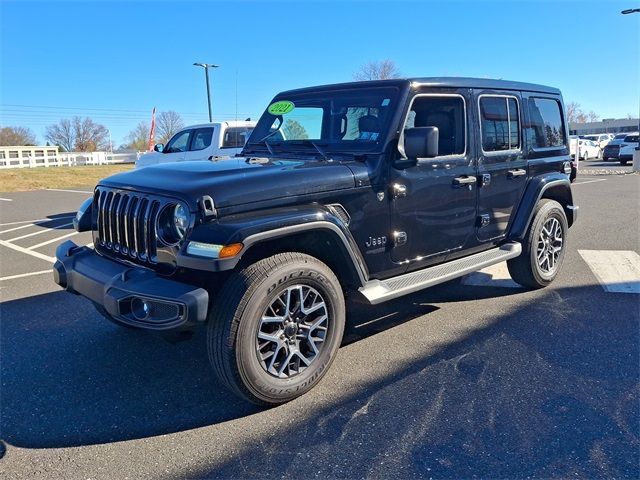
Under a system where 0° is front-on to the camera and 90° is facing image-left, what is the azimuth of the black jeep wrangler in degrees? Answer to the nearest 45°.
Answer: approximately 45°

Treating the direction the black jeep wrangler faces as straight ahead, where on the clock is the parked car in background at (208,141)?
The parked car in background is roughly at 4 o'clock from the black jeep wrangler.

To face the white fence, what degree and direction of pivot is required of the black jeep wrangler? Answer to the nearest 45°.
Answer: approximately 90° to its right

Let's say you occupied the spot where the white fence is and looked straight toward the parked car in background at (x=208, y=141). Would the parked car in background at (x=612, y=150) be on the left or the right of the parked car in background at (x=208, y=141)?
left

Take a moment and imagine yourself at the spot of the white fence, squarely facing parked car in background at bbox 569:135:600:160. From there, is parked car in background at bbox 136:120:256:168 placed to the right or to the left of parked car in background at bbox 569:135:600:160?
right

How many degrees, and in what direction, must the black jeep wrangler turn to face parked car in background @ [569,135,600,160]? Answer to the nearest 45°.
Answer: approximately 180°

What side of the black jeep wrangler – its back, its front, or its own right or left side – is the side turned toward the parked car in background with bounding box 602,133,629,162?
back
